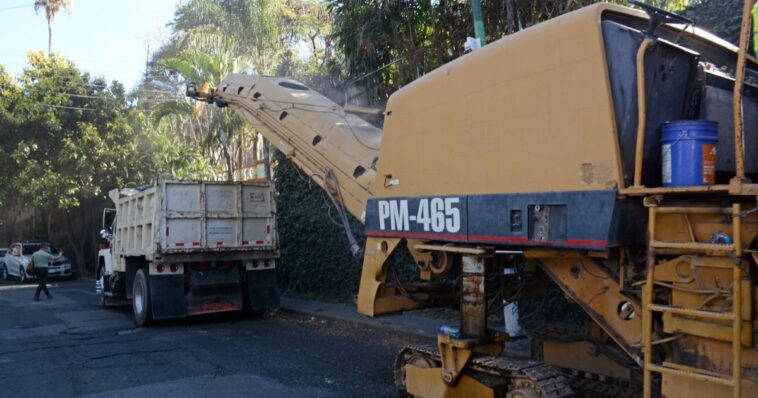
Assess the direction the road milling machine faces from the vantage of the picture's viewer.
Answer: facing away from the viewer and to the left of the viewer

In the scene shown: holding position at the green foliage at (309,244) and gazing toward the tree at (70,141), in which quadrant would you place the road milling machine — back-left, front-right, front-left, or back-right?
back-left

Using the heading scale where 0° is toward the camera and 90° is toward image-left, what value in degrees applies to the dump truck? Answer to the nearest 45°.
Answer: approximately 135°

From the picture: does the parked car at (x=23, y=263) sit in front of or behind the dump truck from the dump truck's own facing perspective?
in front

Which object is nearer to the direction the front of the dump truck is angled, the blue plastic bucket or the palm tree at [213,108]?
the palm tree
